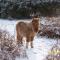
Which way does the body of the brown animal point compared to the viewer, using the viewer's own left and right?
facing the viewer and to the right of the viewer
